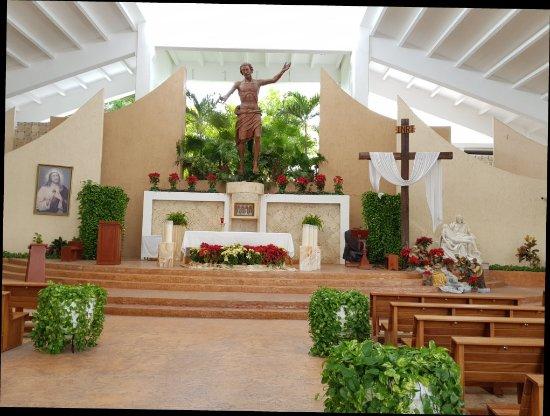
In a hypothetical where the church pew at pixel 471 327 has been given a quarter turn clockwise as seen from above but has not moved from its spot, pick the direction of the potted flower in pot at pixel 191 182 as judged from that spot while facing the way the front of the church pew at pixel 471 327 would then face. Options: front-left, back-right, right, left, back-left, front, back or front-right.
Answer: back-left

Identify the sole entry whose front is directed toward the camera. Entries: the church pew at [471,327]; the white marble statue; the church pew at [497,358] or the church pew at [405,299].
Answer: the white marble statue

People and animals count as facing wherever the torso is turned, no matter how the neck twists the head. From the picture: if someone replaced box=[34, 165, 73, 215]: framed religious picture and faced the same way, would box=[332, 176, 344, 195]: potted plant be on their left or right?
on their left

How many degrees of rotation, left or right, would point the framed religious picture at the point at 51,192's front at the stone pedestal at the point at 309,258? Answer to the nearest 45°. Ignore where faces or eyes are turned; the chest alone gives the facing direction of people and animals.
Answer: approximately 45° to its left

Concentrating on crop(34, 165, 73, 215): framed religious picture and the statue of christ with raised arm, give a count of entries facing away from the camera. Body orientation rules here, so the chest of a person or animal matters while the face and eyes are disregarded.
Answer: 0

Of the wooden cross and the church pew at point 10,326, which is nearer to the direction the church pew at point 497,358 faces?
the wooden cross

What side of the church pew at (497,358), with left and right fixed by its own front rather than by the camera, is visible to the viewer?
back

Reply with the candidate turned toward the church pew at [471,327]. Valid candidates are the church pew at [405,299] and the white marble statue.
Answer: the white marble statue

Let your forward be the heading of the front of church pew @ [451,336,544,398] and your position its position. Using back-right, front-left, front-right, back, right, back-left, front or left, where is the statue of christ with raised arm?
front-left

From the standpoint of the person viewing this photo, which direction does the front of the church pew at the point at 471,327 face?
facing away from the viewer

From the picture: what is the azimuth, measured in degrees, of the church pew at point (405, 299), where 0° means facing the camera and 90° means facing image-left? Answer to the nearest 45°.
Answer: approximately 180°

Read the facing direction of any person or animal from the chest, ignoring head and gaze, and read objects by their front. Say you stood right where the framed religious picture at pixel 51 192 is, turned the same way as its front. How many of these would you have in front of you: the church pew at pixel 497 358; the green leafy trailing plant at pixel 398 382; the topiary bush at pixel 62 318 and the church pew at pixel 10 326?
4
